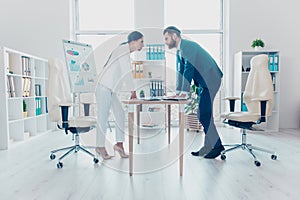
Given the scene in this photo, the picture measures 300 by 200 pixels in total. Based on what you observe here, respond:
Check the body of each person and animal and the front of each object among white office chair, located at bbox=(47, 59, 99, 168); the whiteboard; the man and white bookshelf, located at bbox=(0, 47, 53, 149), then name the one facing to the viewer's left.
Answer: the man

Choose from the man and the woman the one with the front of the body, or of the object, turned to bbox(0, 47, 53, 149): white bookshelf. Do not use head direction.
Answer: the man

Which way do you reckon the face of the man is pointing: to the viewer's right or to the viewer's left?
to the viewer's left

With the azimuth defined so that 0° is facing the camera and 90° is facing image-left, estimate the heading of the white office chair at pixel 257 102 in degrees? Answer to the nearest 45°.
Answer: approximately 45°

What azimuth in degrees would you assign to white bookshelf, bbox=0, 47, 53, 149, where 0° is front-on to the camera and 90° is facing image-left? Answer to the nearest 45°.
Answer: approximately 315°

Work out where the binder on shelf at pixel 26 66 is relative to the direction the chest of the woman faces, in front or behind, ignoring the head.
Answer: behind

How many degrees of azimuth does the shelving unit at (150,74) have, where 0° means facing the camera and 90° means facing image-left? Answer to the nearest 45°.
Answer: approximately 0°

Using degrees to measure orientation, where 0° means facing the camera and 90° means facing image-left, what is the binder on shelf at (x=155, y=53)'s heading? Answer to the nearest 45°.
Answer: approximately 0°

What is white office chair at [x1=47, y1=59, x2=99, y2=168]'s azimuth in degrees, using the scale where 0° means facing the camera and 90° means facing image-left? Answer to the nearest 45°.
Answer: approximately 315°

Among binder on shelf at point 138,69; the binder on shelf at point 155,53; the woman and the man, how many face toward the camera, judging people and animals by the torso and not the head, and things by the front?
2

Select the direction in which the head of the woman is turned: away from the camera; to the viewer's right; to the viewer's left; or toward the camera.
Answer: to the viewer's right
